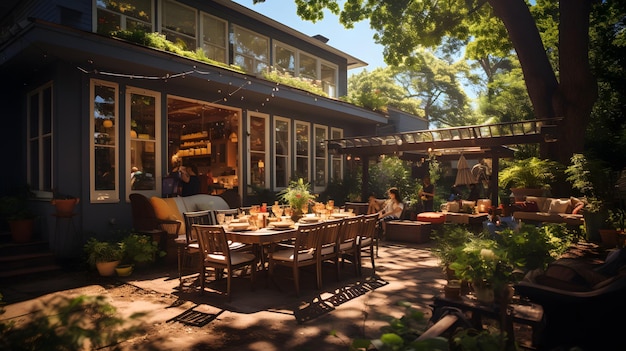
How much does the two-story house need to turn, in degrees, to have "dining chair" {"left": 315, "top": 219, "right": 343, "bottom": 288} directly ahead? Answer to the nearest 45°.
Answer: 0° — it already faces it

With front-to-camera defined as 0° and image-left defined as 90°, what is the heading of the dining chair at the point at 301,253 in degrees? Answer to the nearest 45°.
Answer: approximately 135°

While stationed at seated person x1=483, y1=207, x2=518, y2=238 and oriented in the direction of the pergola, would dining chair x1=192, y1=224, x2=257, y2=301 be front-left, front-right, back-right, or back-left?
back-left

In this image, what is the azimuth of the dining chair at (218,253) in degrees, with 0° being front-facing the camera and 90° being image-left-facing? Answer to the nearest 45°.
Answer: approximately 225°

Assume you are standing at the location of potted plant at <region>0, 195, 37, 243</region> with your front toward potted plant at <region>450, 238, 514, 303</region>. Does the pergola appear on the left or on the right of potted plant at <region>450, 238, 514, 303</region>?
left

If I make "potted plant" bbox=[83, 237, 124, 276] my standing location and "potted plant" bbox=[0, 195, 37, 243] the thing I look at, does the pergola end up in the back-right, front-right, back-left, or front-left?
back-right

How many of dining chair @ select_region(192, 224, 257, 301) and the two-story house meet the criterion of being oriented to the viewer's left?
0

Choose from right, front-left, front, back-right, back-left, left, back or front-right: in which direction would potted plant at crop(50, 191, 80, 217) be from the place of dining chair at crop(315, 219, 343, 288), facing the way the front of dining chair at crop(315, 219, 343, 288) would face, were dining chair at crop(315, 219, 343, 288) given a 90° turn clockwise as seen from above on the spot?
back-left

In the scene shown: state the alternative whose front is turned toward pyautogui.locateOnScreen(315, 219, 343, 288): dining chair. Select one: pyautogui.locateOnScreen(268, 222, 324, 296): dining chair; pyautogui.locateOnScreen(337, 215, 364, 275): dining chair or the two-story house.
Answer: the two-story house

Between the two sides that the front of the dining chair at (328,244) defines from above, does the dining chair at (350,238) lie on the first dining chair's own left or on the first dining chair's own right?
on the first dining chair's own right

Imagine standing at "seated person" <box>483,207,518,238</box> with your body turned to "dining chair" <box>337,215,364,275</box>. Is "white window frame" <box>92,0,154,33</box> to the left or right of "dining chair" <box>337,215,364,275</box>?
right

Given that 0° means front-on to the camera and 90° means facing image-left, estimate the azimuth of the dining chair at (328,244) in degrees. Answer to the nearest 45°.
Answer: approximately 135°

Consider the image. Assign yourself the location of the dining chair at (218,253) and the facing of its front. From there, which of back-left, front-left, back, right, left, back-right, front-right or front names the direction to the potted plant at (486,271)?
right

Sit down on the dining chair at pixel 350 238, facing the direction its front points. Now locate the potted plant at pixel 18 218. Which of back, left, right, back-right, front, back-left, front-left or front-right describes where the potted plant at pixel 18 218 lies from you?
front-left

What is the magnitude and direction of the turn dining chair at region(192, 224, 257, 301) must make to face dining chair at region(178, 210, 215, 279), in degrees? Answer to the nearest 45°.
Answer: approximately 45° to its left

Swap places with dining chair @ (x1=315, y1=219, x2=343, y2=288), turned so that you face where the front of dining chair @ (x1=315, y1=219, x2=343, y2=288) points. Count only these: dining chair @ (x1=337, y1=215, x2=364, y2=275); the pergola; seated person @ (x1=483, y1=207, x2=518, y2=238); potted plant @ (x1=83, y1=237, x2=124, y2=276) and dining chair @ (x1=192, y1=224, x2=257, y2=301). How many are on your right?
3

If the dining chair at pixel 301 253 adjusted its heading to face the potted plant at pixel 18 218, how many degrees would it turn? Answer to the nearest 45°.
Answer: approximately 45° to its left

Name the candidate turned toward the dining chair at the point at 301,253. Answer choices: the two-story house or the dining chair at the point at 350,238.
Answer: the two-story house
